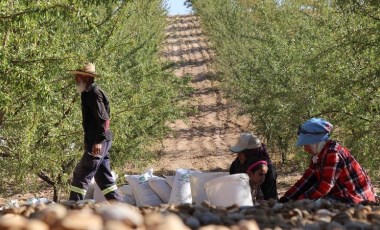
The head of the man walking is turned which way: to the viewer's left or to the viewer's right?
to the viewer's left

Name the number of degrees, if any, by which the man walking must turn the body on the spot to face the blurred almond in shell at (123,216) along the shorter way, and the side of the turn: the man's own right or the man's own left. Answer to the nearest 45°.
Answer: approximately 90° to the man's own left

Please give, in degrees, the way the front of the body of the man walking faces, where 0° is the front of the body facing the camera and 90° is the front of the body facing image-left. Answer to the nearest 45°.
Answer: approximately 90°

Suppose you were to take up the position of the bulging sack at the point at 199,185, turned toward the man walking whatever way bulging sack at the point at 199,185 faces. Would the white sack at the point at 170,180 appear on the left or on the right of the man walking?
right

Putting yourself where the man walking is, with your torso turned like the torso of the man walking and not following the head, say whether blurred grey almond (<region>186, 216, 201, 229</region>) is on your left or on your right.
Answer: on your left
